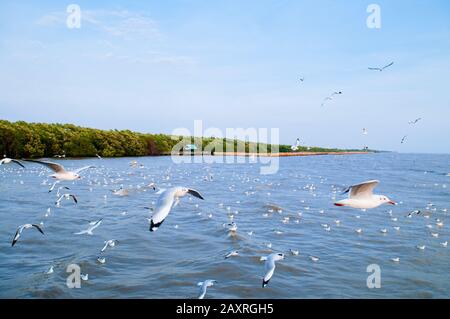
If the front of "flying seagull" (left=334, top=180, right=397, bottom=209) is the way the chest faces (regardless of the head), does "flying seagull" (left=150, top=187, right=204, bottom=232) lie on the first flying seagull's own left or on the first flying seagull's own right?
on the first flying seagull's own right

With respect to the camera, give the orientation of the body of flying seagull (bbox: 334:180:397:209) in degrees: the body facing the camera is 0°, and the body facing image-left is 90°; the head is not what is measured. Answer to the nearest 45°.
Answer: approximately 270°
